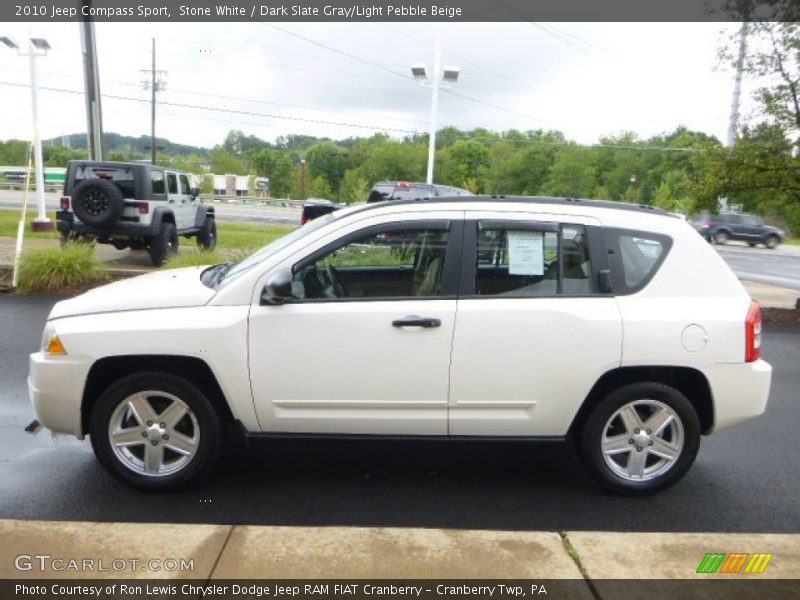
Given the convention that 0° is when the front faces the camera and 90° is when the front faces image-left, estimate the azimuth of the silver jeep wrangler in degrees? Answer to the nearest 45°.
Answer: approximately 225°

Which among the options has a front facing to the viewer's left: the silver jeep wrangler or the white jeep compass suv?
the white jeep compass suv

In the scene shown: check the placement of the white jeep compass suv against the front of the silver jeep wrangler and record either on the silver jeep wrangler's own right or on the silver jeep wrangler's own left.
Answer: on the silver jeep wrangler's own right

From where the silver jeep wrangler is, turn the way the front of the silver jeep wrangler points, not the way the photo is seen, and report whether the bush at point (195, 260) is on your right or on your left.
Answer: on your right

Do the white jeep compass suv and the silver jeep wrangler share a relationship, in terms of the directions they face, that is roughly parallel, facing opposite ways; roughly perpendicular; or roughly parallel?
roughly perpendicular

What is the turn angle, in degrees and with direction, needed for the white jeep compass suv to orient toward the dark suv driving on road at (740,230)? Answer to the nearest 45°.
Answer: approximately 135° to its right

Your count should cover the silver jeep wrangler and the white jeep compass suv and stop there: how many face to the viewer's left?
1

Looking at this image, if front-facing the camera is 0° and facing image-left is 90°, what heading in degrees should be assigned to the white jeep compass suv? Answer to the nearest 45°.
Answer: approximately 90°

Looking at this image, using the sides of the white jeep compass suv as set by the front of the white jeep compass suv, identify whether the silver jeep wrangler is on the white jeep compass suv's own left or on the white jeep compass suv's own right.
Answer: on the white jeep compass suv's own right
